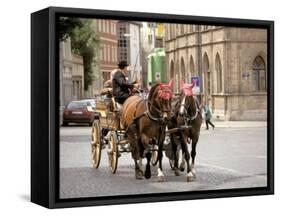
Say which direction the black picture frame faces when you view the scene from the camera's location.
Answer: facing the viewer and to the right of the viewer
